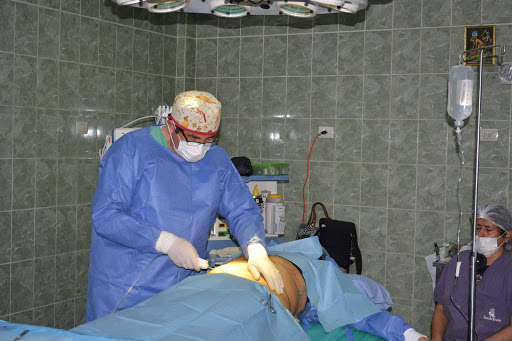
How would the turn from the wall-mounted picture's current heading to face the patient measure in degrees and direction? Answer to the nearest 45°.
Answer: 0° — it already faces them

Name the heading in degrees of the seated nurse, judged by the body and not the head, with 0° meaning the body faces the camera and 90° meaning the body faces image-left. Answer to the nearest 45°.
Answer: approximately 45°

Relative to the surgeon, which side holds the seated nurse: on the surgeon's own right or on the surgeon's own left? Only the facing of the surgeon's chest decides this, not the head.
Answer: on the surgeon's own left

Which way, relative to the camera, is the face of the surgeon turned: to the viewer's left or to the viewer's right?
to the viewer's right

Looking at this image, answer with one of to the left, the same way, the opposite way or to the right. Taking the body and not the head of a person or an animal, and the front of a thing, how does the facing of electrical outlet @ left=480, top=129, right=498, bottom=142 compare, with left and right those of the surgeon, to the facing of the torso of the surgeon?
to the right

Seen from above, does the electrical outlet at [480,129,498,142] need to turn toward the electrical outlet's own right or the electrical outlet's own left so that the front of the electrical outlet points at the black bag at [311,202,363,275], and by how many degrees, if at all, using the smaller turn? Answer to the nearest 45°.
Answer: approximately 90° to the electrical outlet's own right

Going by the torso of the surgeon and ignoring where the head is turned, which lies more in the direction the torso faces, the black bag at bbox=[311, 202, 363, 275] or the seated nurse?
the seated nurse

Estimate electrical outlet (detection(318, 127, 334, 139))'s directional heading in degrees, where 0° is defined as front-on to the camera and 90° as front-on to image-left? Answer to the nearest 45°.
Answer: approximately 0°

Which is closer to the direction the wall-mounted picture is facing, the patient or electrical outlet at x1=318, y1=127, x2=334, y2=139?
the patient

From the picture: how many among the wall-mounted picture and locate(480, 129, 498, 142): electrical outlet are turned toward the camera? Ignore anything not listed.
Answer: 2

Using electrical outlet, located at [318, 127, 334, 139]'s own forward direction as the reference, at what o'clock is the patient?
The patient is roughly at 12 o'clock from the electrical outlet.

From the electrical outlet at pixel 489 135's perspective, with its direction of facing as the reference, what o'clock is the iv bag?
The iv bag is roughly at 12 o'clock from the electrical outlet.
